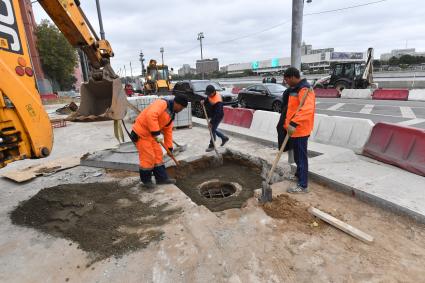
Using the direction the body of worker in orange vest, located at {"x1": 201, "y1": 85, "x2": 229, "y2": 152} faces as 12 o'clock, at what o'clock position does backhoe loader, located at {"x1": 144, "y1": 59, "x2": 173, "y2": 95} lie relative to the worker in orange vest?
The backhoe loader is roughly at 4 o'clock from the worker in orange vest.

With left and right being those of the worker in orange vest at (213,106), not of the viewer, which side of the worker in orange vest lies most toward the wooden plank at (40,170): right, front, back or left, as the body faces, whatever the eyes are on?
front

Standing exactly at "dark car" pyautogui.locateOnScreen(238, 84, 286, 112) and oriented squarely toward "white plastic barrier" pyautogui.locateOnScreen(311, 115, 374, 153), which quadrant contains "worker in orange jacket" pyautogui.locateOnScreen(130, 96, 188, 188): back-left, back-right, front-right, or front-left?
front-right

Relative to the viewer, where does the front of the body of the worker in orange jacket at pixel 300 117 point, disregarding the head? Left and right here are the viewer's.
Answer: facing to the left of the viewer

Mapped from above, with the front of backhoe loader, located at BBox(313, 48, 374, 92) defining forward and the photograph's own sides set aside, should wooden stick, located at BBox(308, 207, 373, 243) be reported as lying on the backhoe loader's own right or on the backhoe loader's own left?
on the backhoe loader's own left

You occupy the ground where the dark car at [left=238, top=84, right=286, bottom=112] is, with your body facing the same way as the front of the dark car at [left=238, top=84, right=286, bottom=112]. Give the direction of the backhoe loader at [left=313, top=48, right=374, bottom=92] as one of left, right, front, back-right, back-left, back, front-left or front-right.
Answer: left

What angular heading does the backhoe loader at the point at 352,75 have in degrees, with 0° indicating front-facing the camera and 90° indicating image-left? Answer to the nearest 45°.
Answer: approximately 90°

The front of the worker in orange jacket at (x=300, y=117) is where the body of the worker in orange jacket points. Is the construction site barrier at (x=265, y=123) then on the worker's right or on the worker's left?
on the worker's right

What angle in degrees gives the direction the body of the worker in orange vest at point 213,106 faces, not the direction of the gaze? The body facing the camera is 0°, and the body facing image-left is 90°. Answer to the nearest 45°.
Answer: approximately 45°
